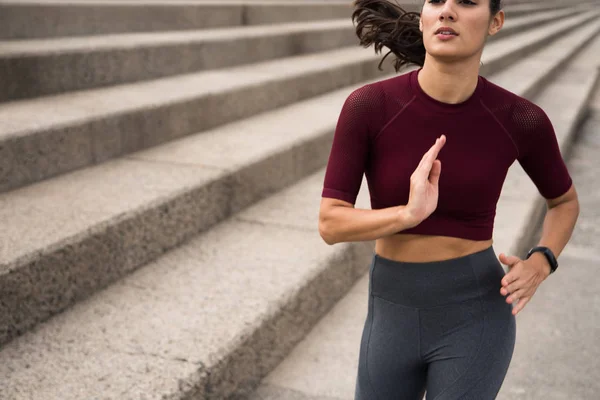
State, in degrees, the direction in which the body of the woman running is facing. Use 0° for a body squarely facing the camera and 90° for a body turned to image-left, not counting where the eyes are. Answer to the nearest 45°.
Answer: approximately 0°

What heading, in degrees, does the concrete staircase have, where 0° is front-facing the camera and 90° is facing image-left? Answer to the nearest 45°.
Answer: approximately 315°
